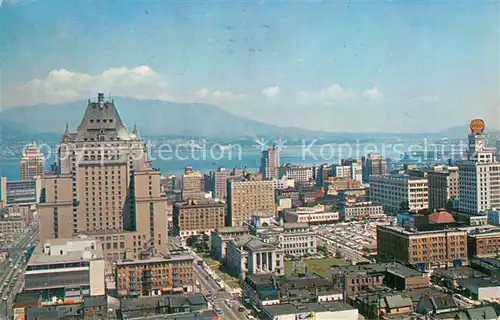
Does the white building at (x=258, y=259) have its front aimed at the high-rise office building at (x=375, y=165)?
no

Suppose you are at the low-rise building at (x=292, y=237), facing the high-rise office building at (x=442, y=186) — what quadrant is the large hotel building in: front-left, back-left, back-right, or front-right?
back-left

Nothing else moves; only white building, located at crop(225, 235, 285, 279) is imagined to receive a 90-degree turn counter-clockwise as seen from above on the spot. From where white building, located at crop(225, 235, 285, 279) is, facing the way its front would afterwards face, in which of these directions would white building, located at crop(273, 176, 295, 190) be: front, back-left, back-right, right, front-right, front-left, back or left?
front-left

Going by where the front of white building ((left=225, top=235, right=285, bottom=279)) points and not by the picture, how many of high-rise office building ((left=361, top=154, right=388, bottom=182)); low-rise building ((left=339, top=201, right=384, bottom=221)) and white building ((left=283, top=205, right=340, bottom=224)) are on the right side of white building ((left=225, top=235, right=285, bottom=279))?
0

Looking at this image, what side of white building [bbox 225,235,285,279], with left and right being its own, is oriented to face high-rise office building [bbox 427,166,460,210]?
left

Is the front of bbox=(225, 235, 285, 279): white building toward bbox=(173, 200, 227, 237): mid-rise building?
no

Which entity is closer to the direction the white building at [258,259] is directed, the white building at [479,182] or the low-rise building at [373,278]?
the low-rise building

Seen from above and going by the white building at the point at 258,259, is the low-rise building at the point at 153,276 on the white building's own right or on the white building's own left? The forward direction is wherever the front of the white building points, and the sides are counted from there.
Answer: on the white building's own right

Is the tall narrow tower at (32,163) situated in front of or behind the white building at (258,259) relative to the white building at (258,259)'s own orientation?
behind

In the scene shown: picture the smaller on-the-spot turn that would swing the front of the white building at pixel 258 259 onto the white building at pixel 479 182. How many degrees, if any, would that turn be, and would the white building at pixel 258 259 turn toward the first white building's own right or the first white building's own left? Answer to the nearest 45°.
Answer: approximately 90° to the first white building's own left

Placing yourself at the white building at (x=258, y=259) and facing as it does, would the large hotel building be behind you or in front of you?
behind

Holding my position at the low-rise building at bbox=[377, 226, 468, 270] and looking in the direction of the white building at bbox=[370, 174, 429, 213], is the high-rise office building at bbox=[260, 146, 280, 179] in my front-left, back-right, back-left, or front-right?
front-left

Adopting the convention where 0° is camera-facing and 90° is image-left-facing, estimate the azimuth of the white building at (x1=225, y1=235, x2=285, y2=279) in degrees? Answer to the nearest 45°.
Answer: approximately 315°

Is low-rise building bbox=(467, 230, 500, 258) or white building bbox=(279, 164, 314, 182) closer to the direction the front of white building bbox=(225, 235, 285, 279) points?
the low-rise building

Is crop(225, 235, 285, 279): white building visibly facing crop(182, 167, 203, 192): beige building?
no
